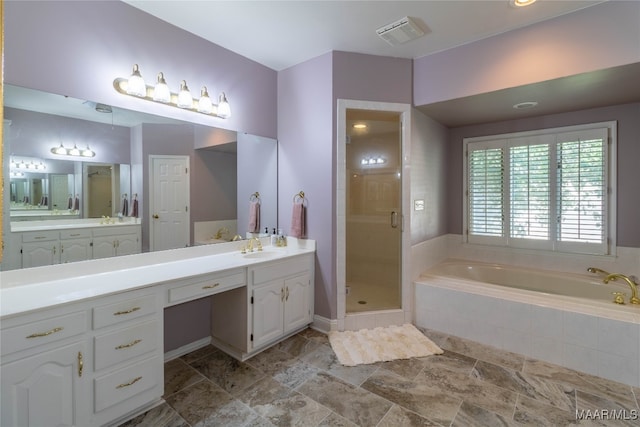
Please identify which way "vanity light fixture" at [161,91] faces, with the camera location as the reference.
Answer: facing the viewer and to the right of the viewer

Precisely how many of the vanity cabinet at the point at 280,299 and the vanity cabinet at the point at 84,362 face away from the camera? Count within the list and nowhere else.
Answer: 0

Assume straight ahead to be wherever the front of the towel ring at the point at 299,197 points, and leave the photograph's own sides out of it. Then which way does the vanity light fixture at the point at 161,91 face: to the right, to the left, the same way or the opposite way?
to the left

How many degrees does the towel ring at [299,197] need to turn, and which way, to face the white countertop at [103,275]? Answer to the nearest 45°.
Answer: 0° — it already faces it

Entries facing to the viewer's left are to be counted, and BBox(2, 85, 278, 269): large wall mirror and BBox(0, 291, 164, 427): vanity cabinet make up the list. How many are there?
0

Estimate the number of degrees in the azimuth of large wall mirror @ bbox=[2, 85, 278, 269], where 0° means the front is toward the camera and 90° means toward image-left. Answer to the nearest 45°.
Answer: approximately 315°

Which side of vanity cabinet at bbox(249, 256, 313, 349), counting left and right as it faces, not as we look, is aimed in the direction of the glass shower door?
left

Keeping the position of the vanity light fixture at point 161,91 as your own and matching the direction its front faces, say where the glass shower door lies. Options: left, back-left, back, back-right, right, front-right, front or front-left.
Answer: front-left

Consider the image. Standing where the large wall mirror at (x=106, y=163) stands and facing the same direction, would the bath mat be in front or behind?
in front
